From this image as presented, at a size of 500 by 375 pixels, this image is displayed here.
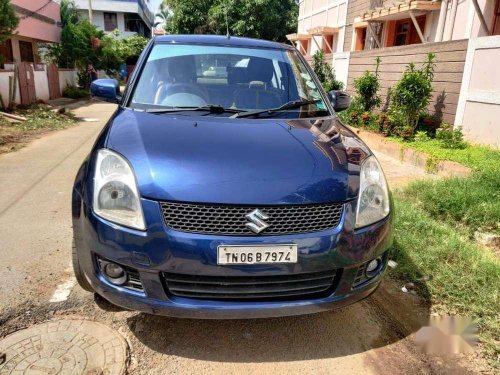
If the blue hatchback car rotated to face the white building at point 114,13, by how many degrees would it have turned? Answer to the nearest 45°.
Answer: approximately 180°

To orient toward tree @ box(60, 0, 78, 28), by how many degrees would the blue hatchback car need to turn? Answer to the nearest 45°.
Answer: approximately 180°

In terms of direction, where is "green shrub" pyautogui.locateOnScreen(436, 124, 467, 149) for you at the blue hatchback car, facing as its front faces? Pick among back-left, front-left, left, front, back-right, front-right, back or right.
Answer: back-left

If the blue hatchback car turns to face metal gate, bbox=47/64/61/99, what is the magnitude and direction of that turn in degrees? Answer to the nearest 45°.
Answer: approximately 135° to its right

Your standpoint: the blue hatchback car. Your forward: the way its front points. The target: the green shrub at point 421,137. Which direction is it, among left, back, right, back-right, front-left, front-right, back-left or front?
back-left

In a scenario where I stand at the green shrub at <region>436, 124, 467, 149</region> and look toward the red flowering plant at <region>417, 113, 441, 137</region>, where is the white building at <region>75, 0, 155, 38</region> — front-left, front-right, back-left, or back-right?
front-left

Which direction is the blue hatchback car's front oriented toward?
toward the camera

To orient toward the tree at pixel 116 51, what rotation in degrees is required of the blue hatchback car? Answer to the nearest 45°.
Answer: approximately 180°

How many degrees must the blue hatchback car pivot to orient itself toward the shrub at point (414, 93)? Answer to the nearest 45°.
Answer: approximately 135° to its left

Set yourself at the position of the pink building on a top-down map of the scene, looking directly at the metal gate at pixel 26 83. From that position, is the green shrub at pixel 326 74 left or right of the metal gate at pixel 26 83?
left
